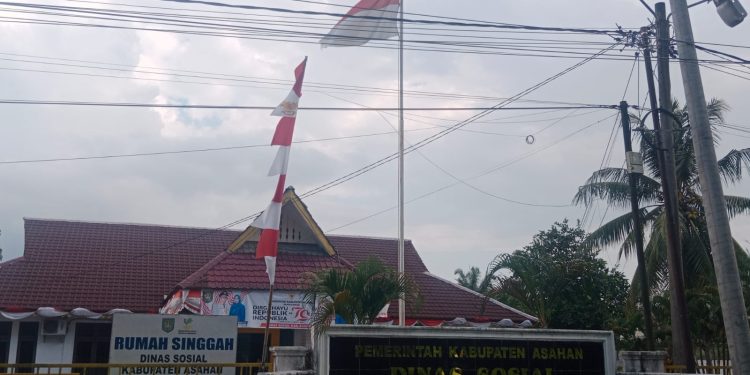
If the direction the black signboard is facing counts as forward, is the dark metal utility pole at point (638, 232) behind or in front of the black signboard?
behind

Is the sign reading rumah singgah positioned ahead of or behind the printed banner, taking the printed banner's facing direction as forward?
ahead

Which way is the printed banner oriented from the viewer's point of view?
toward the camera

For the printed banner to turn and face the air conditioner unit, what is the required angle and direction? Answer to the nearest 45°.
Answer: approximately 135° to its right

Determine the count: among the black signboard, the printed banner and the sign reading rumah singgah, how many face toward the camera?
3

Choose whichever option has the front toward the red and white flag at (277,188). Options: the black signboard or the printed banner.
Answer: the printed banner

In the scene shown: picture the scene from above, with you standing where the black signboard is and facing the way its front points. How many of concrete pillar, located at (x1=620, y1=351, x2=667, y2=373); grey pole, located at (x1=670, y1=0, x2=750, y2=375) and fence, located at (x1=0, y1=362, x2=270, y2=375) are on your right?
1

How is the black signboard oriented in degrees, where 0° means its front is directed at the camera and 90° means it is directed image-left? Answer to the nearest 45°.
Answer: approximately 0°

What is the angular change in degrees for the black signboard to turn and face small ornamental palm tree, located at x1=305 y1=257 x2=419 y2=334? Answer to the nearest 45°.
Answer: approximately 135° to its right

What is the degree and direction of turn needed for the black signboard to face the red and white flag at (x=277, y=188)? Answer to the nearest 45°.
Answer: approximately 90° to its right

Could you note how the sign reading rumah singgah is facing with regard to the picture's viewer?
facing the viewer

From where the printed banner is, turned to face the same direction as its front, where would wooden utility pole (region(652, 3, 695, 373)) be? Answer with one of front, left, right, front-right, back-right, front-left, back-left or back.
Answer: front-left

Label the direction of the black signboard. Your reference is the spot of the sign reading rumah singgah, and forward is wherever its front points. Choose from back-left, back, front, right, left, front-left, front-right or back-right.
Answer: front-left
